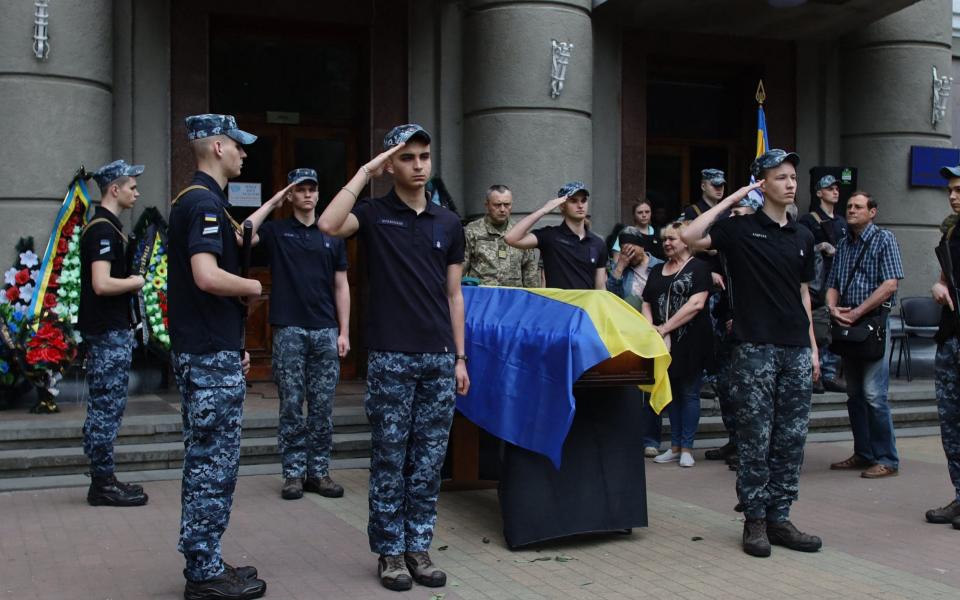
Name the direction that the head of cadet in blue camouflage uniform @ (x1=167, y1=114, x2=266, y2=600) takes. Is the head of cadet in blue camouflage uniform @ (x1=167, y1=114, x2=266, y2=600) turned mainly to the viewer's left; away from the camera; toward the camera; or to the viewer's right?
to the viewer's right

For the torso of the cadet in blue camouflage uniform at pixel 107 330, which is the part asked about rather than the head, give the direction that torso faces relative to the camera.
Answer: to the viewer's right

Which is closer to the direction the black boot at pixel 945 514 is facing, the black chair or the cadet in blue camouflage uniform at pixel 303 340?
the cadet in blue camouflage uniform

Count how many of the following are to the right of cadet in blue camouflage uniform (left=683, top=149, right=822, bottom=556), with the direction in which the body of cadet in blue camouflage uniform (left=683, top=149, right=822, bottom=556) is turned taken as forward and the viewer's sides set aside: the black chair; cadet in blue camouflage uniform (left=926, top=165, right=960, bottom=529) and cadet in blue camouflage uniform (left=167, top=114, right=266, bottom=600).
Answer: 1

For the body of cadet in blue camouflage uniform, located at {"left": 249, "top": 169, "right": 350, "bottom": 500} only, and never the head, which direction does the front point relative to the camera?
toward the camera

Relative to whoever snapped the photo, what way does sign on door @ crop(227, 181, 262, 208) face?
facing the viewer

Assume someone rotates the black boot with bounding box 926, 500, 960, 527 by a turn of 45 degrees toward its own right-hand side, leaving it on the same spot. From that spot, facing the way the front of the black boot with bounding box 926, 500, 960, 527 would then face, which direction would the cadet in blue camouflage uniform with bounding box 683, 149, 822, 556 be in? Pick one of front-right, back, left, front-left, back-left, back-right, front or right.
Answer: left

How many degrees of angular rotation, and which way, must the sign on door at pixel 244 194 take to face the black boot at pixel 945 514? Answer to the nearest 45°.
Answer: approximately 45° to its left

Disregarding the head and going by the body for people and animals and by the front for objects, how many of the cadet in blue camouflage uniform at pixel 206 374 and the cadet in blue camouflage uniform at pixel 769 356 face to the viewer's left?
0

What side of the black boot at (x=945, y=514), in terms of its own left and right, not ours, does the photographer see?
left

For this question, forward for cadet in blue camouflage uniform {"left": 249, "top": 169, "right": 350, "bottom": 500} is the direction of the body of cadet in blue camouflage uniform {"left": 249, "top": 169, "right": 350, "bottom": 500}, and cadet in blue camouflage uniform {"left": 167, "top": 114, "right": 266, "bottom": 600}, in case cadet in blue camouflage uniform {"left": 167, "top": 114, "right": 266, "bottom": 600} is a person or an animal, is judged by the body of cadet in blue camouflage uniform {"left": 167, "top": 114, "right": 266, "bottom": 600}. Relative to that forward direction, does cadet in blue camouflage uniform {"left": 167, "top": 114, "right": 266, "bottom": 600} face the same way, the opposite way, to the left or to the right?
to the left

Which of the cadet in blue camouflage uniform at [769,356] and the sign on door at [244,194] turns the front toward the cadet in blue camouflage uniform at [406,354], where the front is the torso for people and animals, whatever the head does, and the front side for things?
the sign on door

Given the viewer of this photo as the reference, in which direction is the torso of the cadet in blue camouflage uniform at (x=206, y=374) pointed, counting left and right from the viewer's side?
facing to the right of the viewer

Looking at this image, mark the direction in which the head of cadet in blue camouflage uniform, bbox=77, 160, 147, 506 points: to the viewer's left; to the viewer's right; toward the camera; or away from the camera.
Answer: to the viewer's right
